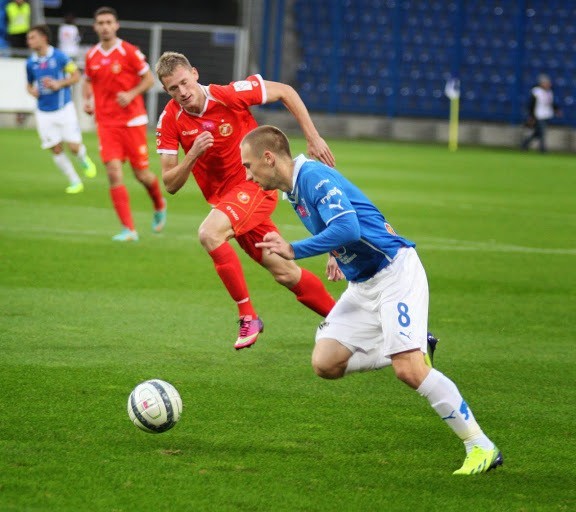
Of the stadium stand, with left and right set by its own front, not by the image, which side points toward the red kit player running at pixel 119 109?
front

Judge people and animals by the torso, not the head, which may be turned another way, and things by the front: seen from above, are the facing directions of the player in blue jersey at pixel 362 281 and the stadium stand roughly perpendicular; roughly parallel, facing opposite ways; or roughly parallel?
roughly perpendicular

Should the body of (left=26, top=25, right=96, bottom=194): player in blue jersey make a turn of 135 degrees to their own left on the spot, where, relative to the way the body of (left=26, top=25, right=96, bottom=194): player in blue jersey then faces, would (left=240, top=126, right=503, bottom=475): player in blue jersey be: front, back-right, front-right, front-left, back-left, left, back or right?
right

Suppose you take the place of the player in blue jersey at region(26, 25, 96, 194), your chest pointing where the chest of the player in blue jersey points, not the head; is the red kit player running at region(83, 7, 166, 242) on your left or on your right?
on your left

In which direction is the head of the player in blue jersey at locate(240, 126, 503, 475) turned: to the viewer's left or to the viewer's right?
to the viewer's left

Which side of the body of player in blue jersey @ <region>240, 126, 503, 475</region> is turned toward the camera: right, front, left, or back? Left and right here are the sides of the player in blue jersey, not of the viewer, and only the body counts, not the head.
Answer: left

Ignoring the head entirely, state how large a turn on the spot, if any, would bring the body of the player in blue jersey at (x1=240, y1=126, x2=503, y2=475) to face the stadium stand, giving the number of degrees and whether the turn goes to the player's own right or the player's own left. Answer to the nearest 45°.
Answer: approximately 90° to the player's own right

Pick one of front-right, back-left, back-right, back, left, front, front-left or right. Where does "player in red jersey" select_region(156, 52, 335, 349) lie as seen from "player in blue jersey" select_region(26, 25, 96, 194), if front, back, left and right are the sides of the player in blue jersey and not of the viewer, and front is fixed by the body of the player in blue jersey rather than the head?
front-left

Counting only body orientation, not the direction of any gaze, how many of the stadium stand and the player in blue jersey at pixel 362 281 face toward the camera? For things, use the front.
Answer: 1
